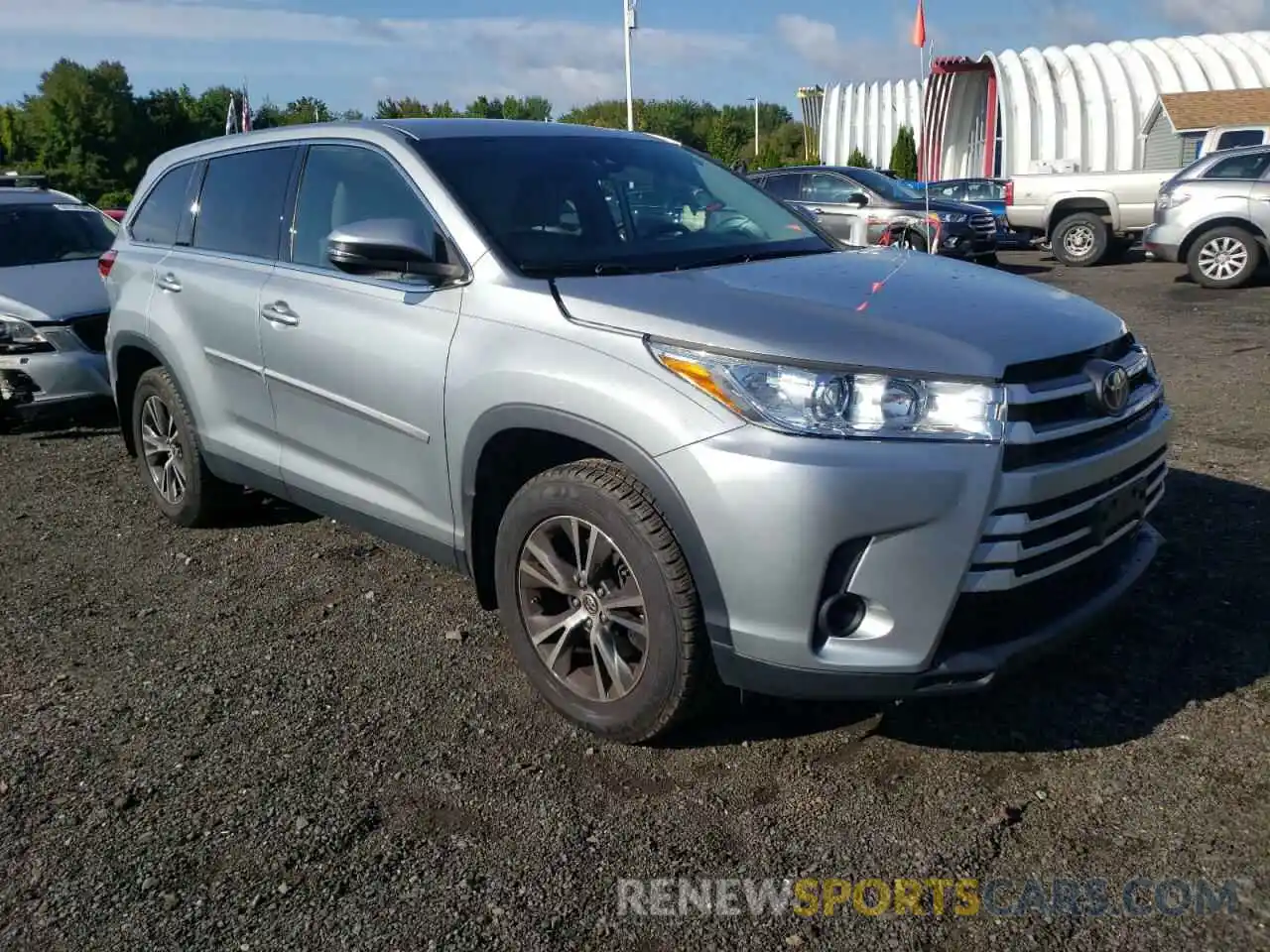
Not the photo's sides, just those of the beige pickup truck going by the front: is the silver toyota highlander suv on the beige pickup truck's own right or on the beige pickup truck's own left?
on the beige pickup truck's own right

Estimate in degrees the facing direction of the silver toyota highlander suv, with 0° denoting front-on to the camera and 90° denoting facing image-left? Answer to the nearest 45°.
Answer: approximately 315°

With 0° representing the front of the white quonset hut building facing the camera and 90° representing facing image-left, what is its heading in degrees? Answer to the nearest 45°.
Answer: approximately 45°

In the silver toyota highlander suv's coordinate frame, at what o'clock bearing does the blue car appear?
The blue car is roughly at 8 o'clock from the silver toyota highlander suv.

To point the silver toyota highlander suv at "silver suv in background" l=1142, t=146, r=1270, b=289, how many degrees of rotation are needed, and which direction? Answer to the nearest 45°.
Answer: approximately 90° to its left

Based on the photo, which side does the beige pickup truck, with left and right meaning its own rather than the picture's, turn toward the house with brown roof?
left

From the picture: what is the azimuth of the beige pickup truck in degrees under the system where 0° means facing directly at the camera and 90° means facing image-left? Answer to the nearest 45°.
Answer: approximately 270°
